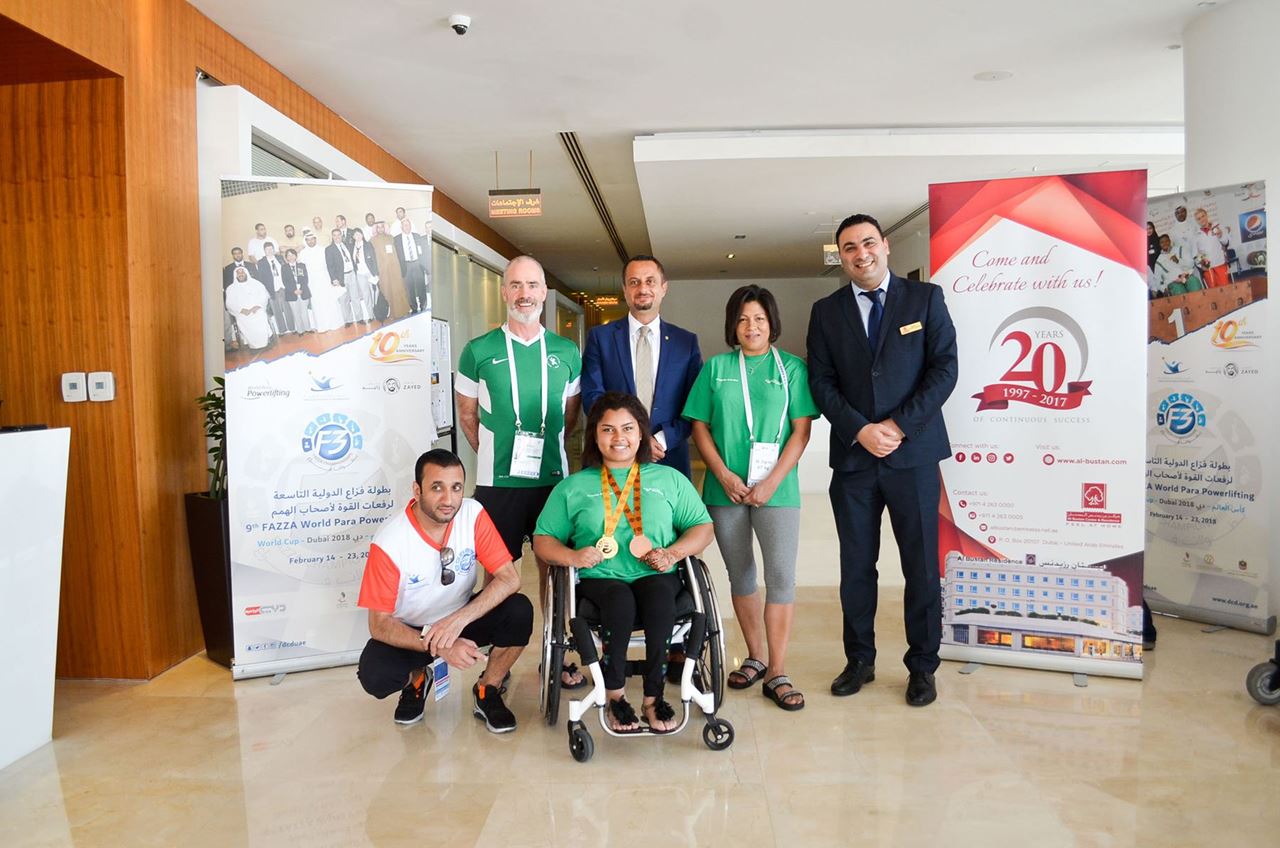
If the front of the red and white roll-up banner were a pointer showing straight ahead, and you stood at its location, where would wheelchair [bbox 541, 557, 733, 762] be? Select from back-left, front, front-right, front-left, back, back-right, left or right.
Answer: front-right

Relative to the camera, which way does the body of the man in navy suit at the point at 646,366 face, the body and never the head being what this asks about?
toward the camera

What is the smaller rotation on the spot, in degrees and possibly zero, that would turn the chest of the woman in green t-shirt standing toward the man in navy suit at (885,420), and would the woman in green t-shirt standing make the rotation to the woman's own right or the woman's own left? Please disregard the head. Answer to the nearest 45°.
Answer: approximately 90° to the woman's own left

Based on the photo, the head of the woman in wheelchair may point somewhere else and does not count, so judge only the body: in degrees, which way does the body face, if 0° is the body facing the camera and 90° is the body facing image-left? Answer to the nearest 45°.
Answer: approximately 0°

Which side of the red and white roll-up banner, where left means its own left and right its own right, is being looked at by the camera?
front

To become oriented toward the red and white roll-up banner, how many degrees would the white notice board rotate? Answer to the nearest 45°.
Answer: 0° — it already faces it

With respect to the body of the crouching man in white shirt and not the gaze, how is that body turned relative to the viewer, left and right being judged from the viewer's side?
facing the viewer

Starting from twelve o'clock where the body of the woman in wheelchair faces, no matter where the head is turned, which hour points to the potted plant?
The potted plant is roughly at 4 o'clock from the woman in wheelchair.

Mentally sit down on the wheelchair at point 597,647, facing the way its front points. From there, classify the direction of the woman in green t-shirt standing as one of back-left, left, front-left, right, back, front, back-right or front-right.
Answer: back-left
